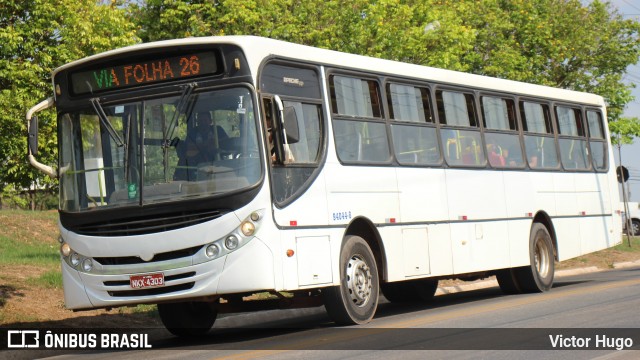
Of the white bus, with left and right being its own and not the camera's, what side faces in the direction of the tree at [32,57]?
right
